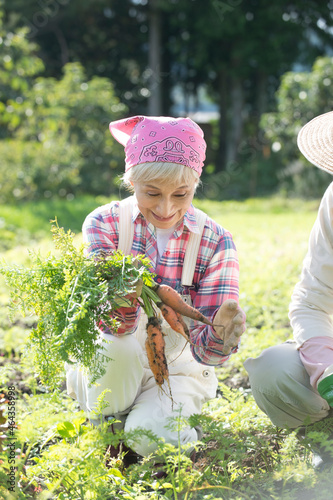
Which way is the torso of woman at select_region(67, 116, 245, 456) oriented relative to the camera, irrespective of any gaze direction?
toward the camera

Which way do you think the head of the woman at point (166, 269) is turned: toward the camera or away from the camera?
toward the camera

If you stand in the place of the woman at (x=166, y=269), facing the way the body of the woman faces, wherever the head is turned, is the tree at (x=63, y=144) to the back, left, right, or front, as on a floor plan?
back
